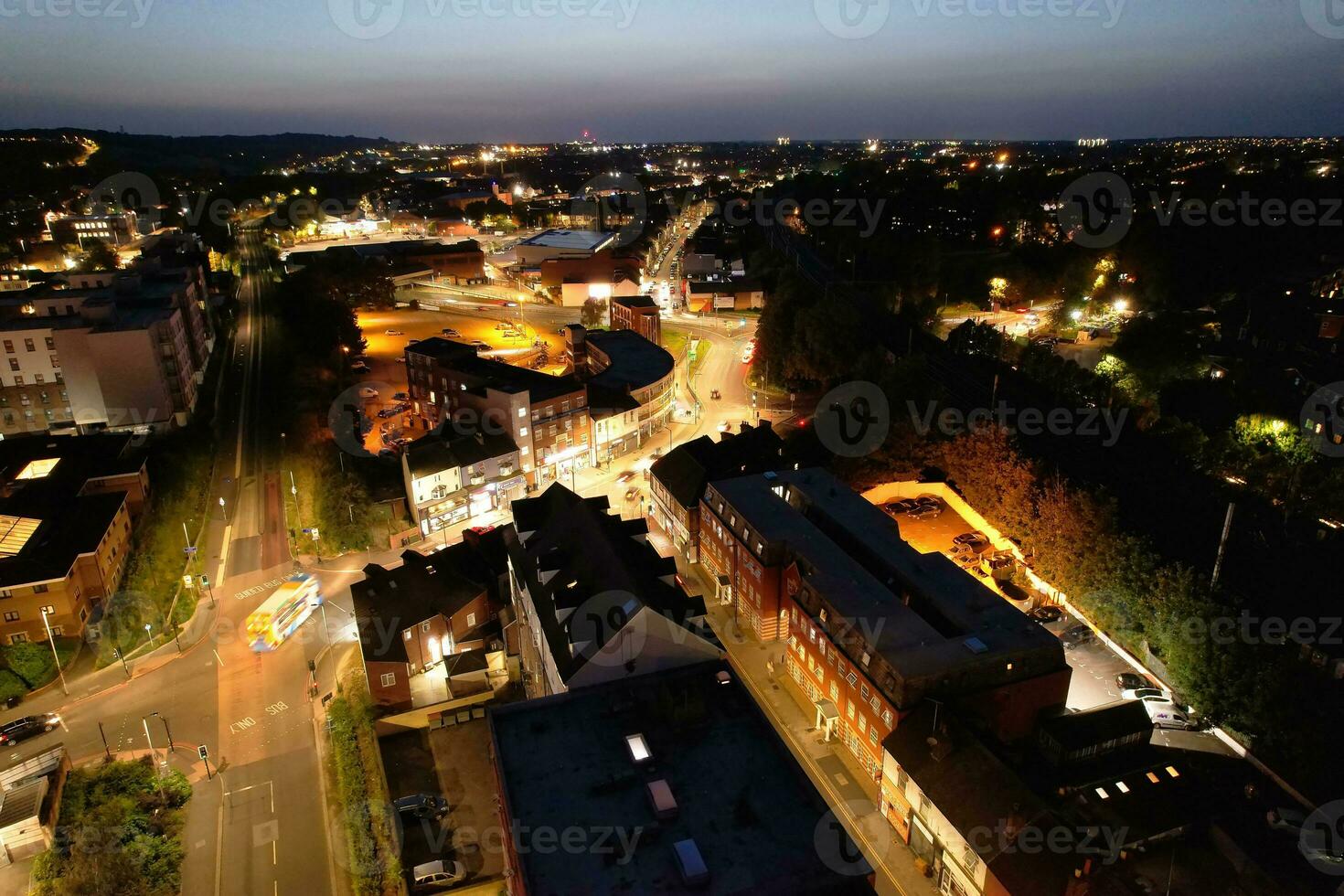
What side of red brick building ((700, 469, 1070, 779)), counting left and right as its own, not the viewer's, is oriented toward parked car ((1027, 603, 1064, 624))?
back

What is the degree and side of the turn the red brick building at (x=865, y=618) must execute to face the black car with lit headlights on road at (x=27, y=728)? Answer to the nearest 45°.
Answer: approximately 45° to its right

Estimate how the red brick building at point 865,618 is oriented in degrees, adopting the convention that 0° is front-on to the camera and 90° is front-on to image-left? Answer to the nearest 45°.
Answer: approximately 45°

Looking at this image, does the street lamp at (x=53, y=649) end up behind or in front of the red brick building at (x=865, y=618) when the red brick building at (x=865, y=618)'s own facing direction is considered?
in front

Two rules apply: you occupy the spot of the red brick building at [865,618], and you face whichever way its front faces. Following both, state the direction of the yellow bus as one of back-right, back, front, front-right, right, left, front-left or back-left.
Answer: front-right

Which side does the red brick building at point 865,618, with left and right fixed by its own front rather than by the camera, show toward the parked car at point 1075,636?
back

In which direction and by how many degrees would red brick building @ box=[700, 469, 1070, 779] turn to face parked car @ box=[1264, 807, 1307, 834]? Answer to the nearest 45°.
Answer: approximately 135° to its left

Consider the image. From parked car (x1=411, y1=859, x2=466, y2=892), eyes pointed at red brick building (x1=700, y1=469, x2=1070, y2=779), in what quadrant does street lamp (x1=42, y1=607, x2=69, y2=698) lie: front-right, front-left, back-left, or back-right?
back-left

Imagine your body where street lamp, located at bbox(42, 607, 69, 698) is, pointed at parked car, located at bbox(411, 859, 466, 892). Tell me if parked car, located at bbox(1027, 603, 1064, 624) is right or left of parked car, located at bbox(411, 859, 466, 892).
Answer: left
